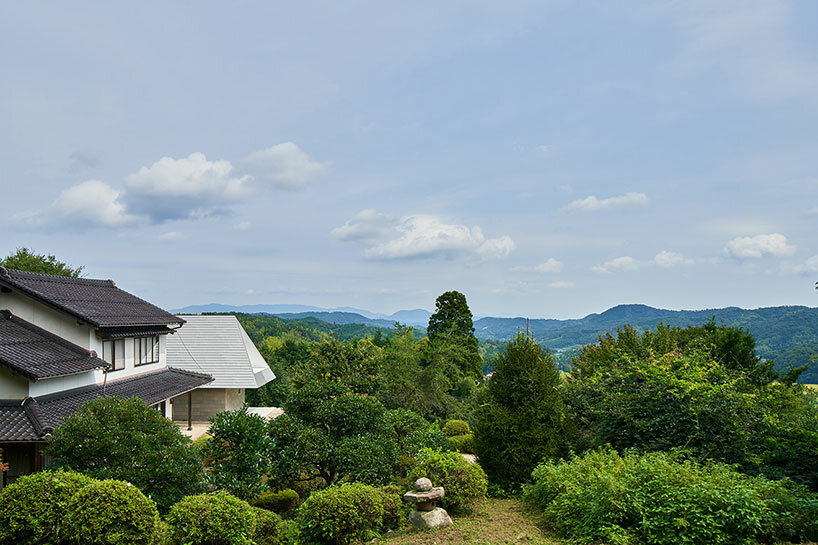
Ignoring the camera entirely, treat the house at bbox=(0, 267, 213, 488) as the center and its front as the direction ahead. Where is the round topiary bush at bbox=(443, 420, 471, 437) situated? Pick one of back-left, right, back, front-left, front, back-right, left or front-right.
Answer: front-left

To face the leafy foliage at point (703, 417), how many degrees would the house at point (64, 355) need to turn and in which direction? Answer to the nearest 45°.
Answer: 0° — it already faces it

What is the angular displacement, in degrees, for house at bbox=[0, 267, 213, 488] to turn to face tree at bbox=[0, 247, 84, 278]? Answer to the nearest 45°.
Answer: approximately 135° to its left

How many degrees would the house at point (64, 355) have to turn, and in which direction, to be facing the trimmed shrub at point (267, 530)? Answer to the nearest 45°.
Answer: approximately 45° to its right

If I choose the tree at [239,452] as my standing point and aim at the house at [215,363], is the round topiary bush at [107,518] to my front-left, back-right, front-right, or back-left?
back-left

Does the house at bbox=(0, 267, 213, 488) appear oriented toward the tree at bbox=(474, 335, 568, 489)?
yes

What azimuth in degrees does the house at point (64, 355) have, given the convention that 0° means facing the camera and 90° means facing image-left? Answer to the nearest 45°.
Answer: approximately 315°

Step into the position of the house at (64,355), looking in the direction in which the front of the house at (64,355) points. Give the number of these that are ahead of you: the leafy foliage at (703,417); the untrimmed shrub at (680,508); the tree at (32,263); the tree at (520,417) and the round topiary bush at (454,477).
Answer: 4

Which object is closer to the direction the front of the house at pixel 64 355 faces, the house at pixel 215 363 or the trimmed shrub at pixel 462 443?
the trimmed shrub

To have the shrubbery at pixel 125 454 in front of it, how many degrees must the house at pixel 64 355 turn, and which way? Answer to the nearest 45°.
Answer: approximately 45° to its right
